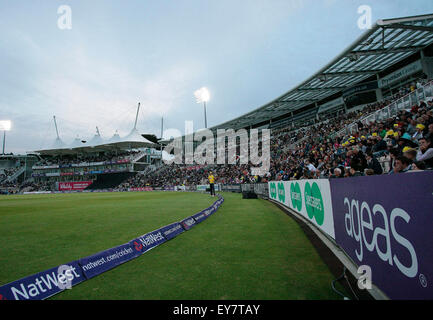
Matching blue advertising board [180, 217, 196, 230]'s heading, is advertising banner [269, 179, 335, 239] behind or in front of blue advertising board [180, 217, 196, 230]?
in front

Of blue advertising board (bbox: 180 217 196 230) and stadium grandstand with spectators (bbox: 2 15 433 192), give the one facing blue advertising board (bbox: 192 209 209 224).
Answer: the stadium grandstand with spectators

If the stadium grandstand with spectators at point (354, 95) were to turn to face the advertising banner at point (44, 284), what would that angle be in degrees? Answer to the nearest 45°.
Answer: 0° — it already faces it

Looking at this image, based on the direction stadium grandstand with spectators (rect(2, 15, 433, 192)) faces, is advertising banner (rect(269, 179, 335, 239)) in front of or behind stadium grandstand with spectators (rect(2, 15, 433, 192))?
in front

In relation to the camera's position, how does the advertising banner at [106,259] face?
facing the viewer and to the right of the viewer

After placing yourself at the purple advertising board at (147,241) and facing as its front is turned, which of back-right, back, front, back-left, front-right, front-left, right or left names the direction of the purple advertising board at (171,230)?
left

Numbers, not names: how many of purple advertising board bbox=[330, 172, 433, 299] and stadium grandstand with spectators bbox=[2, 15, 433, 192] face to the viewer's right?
0

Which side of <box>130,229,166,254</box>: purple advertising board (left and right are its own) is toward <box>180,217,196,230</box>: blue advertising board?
left

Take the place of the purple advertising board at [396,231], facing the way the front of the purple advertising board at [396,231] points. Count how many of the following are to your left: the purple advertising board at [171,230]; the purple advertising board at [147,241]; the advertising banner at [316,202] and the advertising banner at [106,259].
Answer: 0

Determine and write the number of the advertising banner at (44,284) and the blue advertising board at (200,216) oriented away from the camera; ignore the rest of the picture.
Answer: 0

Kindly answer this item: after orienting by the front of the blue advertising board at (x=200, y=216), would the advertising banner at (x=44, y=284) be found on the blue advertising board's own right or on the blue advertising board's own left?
on the blue advertising board's own right

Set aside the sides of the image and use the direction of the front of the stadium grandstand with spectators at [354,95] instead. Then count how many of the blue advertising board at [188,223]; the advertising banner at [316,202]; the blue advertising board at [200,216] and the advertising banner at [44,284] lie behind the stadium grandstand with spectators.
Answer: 0

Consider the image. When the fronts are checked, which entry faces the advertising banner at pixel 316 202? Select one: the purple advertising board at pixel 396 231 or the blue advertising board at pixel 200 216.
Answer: the blue advertising board at pixel 200 216

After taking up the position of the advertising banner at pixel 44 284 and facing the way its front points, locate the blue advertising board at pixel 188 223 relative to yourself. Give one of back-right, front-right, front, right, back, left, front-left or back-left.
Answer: left

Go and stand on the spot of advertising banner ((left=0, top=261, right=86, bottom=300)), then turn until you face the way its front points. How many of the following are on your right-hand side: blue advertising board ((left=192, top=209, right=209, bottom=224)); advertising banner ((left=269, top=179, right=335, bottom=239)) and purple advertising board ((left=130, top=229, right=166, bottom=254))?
0

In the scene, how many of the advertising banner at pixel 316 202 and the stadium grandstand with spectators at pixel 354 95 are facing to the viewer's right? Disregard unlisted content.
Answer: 0

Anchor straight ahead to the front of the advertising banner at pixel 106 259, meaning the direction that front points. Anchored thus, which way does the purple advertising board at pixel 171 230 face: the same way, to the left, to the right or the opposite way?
the same way

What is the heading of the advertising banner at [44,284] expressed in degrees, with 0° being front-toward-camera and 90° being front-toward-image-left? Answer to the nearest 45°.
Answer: approximately 315°

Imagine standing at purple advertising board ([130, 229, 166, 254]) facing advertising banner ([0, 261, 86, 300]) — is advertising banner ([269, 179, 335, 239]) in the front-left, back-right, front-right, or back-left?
back-left

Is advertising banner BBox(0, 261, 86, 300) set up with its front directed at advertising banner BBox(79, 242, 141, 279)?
no

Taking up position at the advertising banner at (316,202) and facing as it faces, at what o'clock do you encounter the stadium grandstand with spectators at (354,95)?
The stadium grandstand with spectators is roughly at 5 o'clock from the advertising banner.
